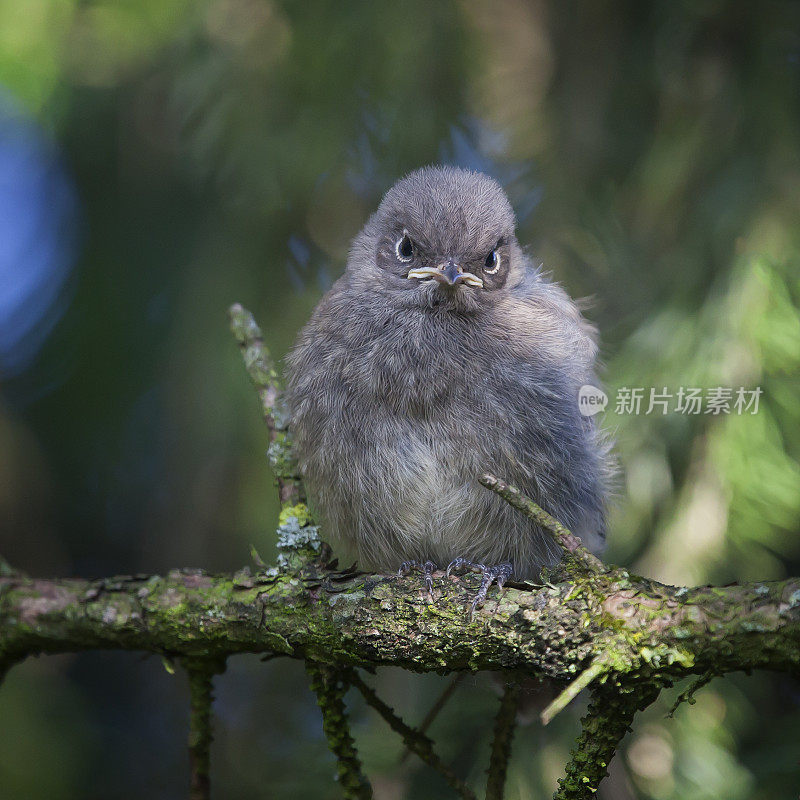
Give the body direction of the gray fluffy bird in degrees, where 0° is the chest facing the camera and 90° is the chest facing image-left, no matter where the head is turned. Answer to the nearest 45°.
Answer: approximately 0°
